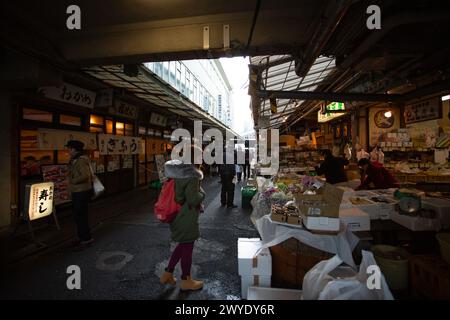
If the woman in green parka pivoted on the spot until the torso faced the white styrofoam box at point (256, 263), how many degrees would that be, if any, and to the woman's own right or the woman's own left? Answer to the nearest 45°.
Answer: approximately 45° to the woman's own right

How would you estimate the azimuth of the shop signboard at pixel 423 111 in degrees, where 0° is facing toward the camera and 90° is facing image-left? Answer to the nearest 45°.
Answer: approximately 45°

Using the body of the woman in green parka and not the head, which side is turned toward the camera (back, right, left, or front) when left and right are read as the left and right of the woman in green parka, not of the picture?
right

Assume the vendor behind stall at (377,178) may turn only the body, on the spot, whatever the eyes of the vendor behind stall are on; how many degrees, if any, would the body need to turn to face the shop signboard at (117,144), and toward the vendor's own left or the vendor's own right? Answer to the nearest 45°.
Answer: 0° — they already face it

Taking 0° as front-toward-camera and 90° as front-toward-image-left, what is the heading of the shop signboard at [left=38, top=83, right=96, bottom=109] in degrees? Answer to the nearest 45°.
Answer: approximately 315°

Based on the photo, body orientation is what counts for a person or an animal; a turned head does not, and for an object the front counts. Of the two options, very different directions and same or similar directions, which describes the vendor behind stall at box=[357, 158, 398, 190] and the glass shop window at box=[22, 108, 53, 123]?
very different directions

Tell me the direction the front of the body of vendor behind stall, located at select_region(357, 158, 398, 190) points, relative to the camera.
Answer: to the viewer's left
